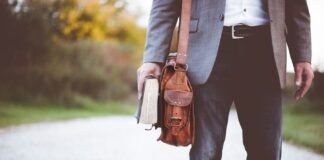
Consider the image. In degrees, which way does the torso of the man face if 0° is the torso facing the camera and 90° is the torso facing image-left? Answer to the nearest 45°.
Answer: approximately 0°
